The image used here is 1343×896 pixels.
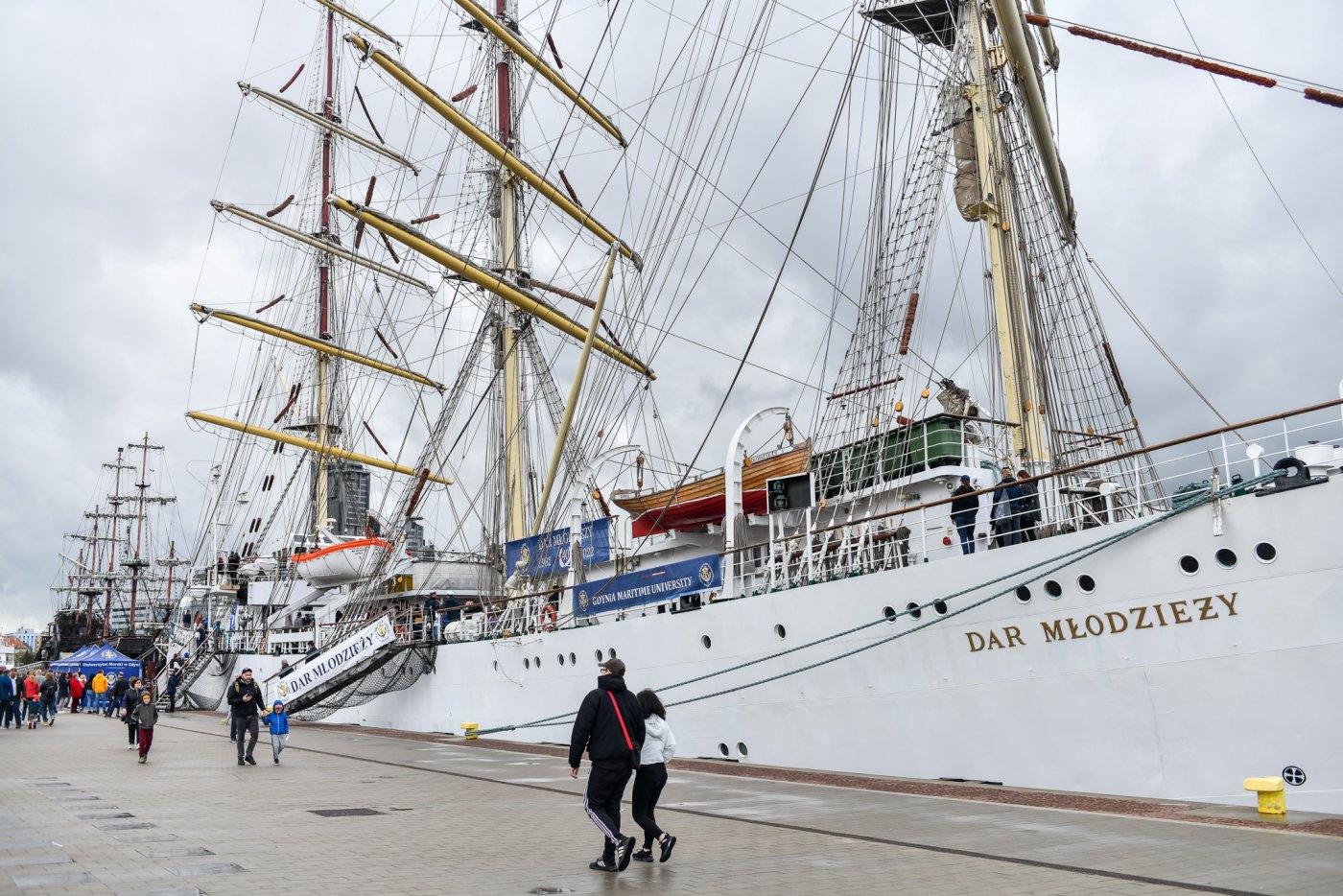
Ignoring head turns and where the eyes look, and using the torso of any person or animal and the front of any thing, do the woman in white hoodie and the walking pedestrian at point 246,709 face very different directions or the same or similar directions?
very different directions

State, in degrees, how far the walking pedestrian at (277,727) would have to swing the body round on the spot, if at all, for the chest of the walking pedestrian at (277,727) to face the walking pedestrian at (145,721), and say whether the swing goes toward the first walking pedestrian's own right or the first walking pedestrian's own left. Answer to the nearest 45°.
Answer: approximately 90° to the first walking pedestrian's own right

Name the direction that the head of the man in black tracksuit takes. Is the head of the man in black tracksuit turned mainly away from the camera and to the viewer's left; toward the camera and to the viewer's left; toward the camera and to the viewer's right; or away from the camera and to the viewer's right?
away from the camera and to the viewer's left

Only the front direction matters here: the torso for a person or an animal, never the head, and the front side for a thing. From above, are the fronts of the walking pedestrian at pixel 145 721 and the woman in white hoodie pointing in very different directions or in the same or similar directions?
very different directions

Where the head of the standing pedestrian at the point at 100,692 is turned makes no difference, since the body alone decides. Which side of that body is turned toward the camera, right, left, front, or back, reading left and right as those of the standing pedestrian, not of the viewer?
back

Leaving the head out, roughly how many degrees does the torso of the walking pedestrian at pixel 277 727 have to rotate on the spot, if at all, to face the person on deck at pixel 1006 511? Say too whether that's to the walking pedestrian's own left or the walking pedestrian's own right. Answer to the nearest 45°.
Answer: approximately 45° to the walking pedestrian's own left

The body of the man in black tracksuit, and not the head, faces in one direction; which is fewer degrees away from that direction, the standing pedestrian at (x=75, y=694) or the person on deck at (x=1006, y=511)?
the standing pedestrian
